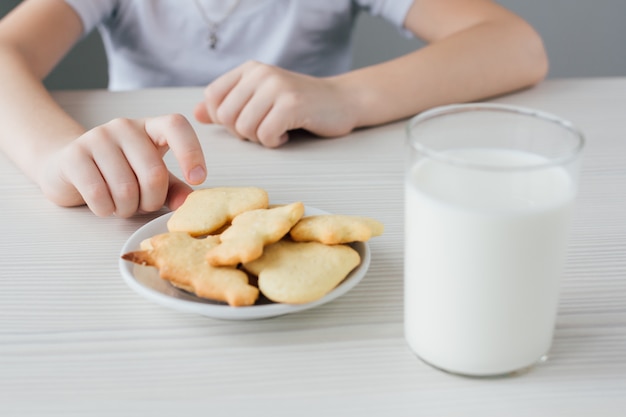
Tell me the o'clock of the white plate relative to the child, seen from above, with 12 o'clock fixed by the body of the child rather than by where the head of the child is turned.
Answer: The white plate is roughly at 12 o'clock from the child.

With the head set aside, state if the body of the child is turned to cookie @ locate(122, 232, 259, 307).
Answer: yes

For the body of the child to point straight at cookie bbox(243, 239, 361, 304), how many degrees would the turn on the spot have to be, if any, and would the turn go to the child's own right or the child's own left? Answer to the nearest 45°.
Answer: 0° — they already face it

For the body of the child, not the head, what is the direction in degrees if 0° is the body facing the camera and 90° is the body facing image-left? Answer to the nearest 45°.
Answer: approximately 0°
